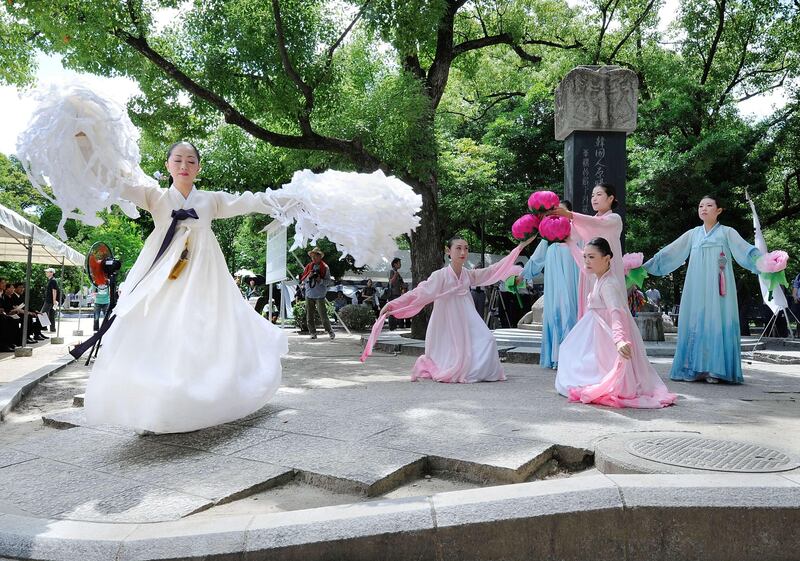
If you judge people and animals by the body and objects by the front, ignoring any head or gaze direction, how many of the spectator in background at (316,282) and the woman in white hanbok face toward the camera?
2

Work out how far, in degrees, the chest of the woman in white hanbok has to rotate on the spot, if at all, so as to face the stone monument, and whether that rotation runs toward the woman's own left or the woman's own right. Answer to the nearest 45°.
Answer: approximately 135° to the woman's own left

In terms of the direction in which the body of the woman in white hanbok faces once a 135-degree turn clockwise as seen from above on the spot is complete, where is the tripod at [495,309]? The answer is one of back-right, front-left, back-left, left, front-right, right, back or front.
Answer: right

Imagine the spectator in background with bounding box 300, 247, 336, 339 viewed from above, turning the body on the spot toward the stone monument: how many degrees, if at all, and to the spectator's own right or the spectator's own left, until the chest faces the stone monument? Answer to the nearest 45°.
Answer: approximately 45° to the spectator's own left

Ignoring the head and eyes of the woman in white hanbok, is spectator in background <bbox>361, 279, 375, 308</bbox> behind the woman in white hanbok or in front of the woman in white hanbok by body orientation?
behind

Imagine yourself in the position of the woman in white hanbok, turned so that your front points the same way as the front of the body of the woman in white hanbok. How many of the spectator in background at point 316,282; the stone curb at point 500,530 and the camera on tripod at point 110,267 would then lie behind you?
2

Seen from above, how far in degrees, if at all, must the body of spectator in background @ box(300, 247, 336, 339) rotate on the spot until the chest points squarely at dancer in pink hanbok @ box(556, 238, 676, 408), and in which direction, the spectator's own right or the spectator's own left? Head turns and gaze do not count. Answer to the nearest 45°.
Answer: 0° — they already face them

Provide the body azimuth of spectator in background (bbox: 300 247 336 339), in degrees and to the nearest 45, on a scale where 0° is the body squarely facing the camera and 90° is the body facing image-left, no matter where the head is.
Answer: approximately 0°

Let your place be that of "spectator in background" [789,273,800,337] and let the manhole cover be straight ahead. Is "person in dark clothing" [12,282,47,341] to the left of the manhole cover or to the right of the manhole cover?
right

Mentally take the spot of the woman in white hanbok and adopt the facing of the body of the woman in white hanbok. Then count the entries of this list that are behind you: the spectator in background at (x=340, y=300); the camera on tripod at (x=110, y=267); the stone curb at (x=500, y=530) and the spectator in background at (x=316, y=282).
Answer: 3

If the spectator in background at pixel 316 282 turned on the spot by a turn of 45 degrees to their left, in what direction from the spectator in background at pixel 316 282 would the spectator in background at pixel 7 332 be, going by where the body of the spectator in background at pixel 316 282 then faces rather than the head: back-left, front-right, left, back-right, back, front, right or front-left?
back-right
